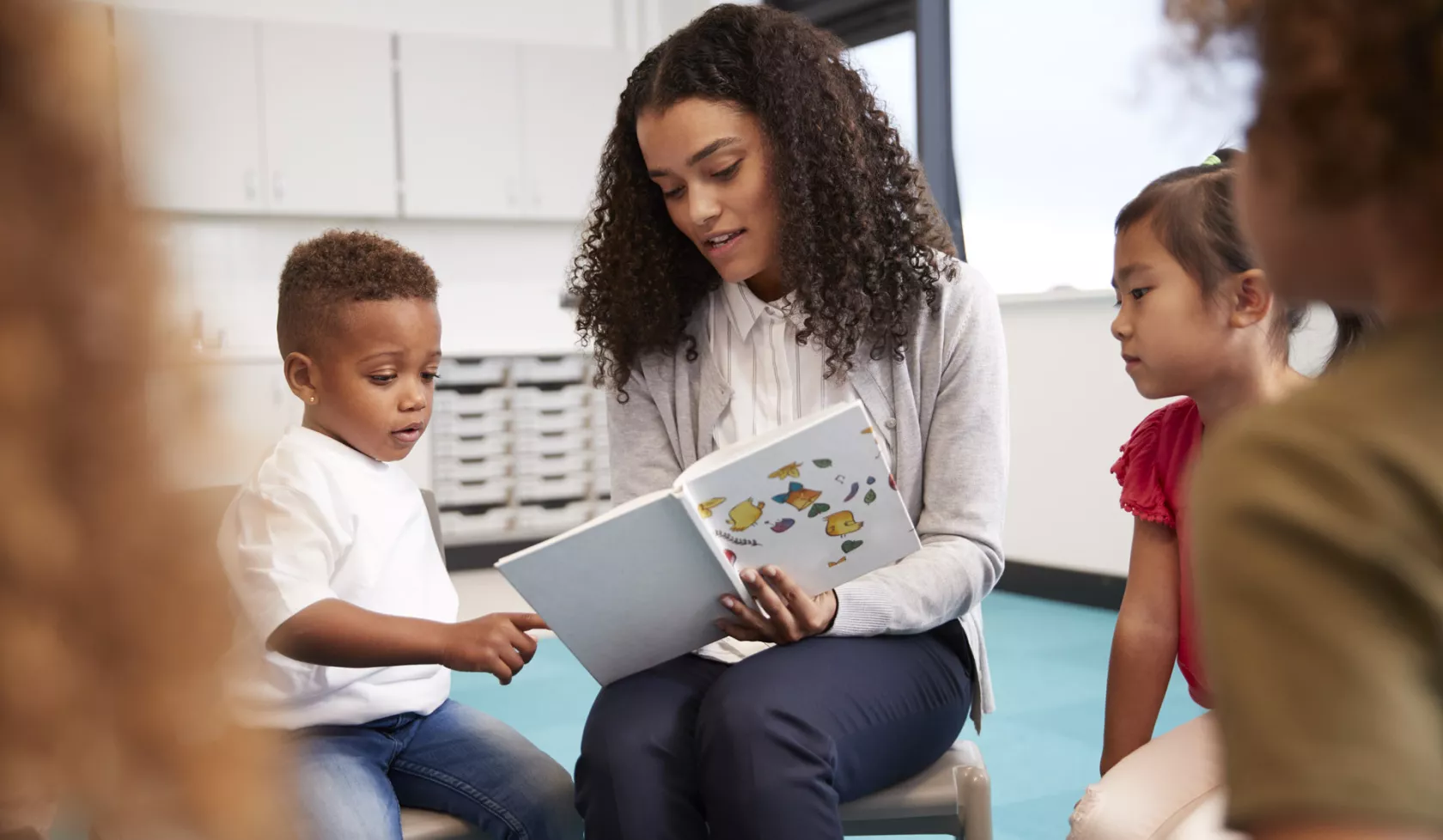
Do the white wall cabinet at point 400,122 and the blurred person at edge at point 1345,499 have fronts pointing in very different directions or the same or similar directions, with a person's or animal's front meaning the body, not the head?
very different directions

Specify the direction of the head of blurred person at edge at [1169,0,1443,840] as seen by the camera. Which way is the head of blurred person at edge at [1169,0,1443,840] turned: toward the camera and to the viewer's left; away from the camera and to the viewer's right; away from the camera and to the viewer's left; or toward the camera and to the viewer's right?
away from the camera and to the viewer's left

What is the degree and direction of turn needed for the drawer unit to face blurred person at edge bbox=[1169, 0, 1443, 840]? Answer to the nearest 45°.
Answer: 0° — it already faces them

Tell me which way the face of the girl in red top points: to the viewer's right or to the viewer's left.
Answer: to the viewer's left

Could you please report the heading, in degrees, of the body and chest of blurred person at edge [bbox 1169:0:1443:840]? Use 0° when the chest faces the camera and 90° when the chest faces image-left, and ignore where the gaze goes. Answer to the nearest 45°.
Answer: approximately 135°

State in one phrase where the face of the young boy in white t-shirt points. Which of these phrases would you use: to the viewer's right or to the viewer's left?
to the viewer's right

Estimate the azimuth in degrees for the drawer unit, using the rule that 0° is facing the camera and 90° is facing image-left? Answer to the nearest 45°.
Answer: approximately 0°

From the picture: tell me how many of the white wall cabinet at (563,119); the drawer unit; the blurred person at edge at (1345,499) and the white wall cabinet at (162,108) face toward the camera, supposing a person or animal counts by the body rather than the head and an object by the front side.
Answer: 3

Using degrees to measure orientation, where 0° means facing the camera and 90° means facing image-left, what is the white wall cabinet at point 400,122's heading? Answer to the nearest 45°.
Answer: approximately 0°
